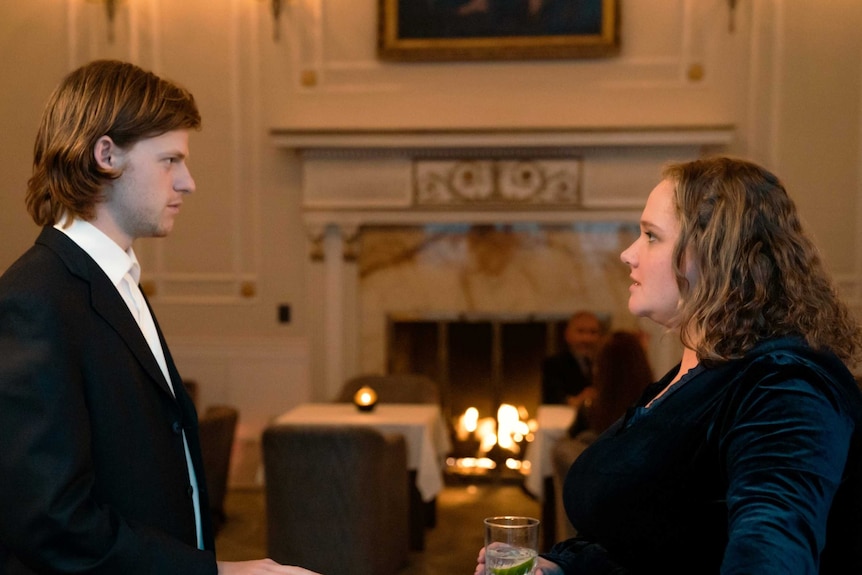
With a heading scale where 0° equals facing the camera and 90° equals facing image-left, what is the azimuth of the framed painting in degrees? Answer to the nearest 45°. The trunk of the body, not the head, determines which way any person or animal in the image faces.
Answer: approximately 0°

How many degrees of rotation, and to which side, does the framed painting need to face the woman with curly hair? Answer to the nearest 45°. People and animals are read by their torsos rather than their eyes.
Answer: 0° — it already faces them

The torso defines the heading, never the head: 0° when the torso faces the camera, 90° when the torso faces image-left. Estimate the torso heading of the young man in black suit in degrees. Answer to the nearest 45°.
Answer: approximately 270°

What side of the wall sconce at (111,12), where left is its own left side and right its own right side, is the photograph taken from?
front

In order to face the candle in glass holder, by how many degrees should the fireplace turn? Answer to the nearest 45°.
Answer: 0° — it already faces it

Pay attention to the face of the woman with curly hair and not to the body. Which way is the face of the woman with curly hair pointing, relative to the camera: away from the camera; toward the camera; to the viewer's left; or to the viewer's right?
to the viewer's left

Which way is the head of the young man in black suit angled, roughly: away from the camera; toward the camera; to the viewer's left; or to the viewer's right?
to the viewer's right

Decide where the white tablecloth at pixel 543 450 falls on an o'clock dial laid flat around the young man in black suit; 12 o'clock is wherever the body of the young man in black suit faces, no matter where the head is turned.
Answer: The white tablecloth is roughly at 10 o'clock from the young man in black suit.

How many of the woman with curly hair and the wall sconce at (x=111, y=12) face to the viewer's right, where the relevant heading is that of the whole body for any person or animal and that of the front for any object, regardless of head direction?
0

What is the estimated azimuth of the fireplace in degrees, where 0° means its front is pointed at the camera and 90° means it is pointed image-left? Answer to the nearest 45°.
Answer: approximately 0°

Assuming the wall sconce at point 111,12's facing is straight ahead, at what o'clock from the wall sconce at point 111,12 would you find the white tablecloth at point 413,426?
The white tablecloth is roughly at 11 o'clock from the wall sconce.
